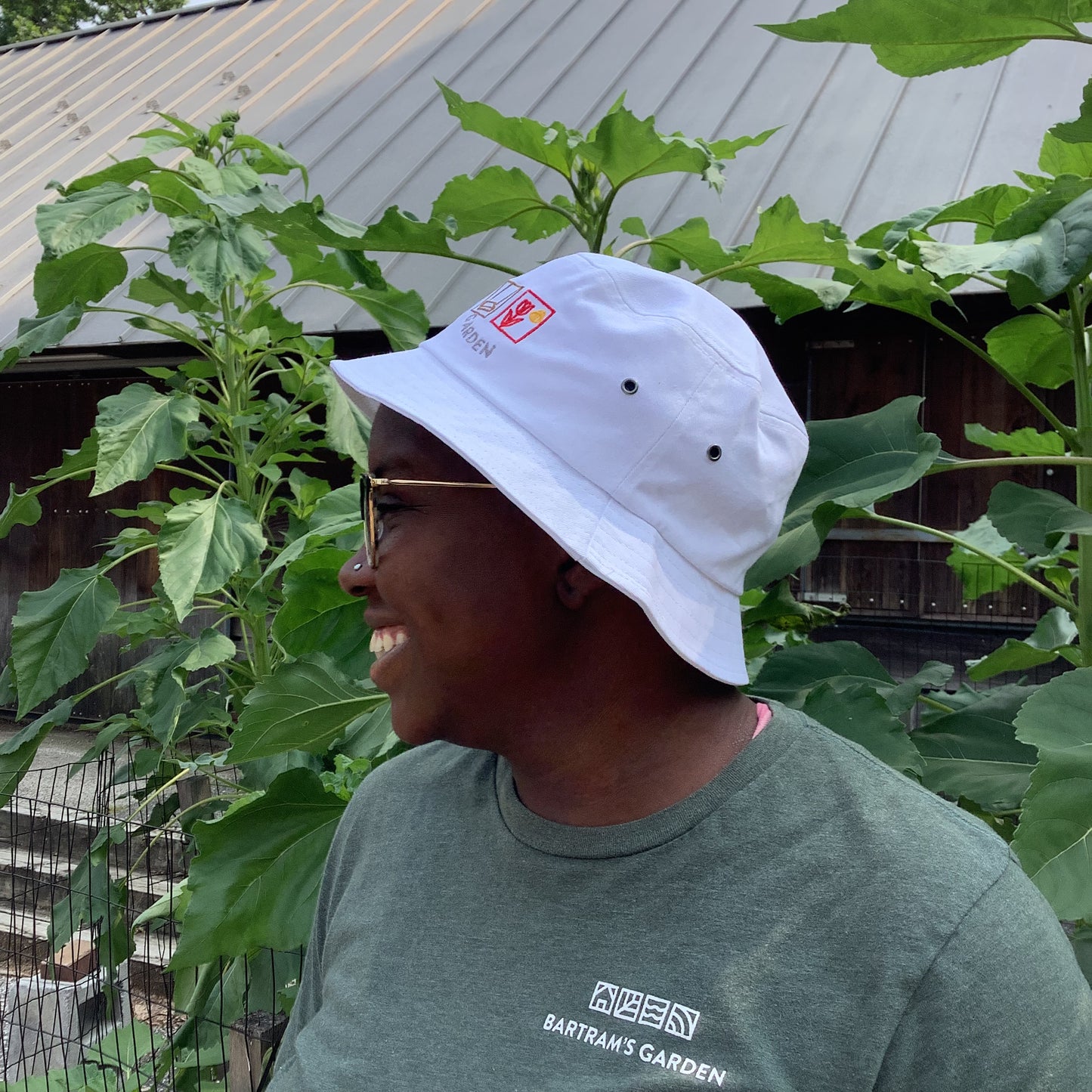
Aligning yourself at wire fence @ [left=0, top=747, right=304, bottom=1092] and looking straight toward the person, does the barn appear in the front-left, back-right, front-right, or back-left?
back-left

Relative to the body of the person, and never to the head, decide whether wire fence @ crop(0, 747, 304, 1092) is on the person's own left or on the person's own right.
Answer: on the person's own right

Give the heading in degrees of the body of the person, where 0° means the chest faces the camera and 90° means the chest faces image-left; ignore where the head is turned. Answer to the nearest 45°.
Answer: approximately 45°

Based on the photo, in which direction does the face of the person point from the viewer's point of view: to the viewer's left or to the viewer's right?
to the viewer's left

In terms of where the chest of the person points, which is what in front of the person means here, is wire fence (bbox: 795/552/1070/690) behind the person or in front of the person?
behind

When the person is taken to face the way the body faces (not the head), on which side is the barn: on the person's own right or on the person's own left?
on the person's own right
